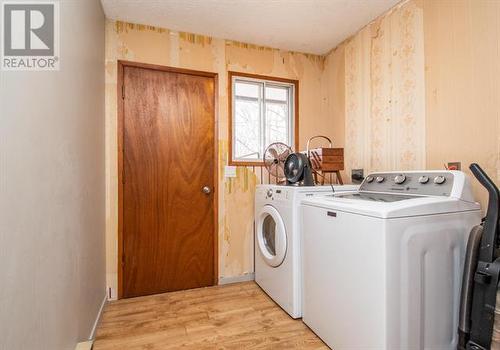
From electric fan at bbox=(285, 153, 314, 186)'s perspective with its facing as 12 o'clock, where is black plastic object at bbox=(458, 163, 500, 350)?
The black plastic object is roughly at 9 o'clock from the electric fan.

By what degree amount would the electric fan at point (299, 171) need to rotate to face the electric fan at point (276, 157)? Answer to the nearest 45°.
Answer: approximately 90° to its right

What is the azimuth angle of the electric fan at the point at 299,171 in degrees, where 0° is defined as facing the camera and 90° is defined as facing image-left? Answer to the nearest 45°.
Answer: approximately 45°

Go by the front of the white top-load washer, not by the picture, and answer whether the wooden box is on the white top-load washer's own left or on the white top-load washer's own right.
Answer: on the white top-load washer's own right

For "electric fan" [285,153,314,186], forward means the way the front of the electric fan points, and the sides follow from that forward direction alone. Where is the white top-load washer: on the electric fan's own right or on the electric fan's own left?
on the electric fan's own left

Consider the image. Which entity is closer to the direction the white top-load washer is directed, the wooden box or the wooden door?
the wooden door

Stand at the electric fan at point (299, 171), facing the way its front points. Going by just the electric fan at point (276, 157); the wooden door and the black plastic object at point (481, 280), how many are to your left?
1

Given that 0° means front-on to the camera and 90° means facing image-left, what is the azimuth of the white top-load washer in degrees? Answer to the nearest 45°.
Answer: approximately 45°
